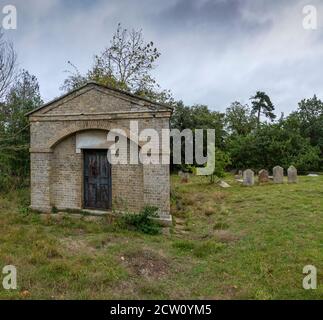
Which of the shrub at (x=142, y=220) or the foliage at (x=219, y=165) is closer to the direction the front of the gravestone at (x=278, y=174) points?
the shrub

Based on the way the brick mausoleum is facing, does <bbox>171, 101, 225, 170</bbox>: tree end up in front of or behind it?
behind

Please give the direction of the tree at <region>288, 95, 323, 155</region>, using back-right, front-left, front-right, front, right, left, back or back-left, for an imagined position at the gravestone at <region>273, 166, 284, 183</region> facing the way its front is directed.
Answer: back

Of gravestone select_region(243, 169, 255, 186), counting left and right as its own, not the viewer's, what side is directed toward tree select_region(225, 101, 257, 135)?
back

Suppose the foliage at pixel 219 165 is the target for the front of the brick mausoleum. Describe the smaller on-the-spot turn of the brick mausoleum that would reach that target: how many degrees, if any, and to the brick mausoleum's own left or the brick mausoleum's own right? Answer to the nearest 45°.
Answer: approximately 135° to the brick mausoleum's own left

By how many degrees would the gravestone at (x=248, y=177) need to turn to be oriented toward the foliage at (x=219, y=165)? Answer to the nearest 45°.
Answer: approximately 135° to its right

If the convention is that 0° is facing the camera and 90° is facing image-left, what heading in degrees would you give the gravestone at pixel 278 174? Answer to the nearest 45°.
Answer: approximately 0°

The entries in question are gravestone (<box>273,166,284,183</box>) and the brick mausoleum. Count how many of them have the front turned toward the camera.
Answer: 2
